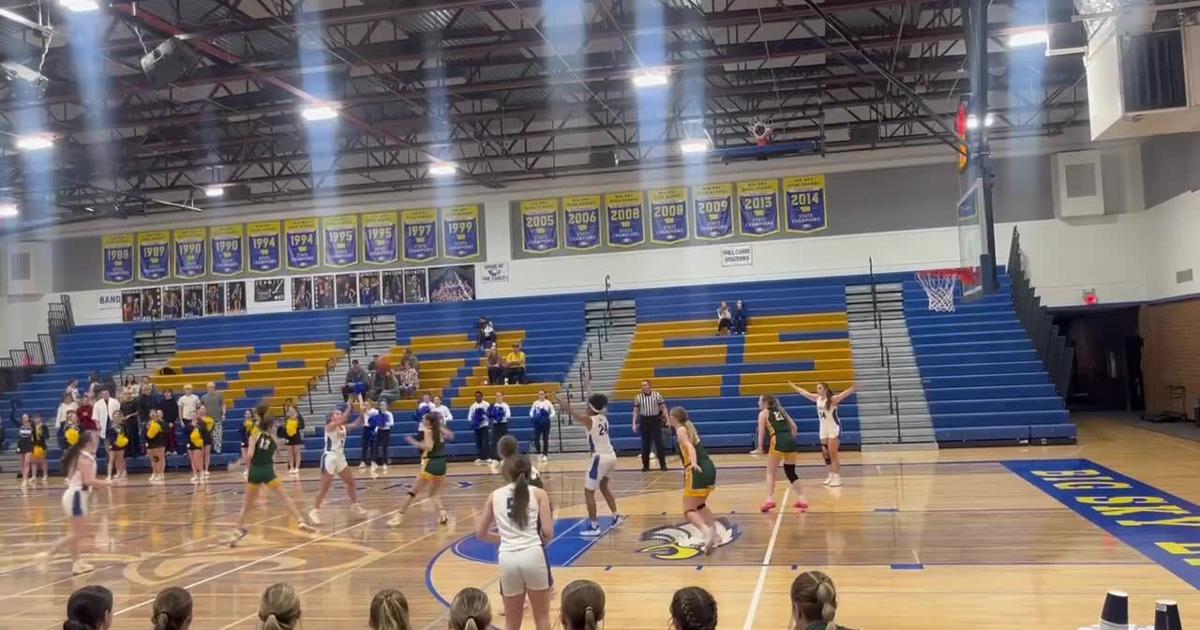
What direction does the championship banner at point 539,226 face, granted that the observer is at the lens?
facing the viewer

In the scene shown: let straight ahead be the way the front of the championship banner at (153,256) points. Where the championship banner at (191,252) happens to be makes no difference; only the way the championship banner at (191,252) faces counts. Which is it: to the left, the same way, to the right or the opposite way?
the same way

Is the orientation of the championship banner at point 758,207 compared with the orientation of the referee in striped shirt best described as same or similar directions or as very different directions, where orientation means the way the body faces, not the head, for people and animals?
same or similar directions

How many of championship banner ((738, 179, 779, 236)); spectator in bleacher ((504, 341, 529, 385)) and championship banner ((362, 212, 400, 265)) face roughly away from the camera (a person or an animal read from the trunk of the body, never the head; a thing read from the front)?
0

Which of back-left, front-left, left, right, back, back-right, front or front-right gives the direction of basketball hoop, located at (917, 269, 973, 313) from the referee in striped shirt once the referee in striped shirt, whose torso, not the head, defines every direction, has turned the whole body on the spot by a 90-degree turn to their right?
back-right

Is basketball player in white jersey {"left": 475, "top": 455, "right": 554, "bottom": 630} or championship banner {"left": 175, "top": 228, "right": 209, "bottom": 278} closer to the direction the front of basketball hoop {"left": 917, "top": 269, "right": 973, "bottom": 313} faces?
the championship banner

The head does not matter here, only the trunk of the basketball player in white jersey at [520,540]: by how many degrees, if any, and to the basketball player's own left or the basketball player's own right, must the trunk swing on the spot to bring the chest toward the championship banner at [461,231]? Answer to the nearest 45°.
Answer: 0° — they already face it

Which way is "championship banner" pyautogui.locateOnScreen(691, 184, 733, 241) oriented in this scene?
toward the camera

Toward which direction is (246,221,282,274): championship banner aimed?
toward the camera

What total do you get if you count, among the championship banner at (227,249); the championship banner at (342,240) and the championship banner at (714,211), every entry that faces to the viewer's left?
0

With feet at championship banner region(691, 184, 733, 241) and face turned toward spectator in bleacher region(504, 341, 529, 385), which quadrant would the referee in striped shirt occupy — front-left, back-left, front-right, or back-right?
front-left

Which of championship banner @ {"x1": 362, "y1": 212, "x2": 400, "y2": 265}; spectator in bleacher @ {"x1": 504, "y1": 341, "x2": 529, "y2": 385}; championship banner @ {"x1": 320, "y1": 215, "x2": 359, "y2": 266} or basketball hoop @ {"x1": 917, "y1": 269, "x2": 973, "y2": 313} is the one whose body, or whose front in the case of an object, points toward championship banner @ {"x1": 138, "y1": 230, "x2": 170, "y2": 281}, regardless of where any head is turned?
the basketball hoop

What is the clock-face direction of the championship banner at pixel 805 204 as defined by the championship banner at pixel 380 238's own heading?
the championship banner at pixel 805 204 is roughly at 10 o'clock from the championship banner at pixel 380 238.

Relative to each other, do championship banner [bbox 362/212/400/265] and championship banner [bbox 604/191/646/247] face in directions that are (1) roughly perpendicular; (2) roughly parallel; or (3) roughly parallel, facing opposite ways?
roughly parallel

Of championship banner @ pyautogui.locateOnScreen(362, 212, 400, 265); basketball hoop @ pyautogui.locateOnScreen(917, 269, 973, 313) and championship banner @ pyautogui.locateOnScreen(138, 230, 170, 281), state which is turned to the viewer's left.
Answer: the basketball hoop

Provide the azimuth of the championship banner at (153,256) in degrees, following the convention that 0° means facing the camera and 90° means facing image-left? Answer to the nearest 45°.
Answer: approximately 0°

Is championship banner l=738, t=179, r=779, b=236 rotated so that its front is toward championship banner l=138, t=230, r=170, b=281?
no

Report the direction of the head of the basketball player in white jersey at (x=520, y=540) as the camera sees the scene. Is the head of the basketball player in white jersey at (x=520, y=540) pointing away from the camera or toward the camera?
away from the camera

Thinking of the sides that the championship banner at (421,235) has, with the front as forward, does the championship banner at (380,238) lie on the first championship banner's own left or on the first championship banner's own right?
on the first championship banner's own right
